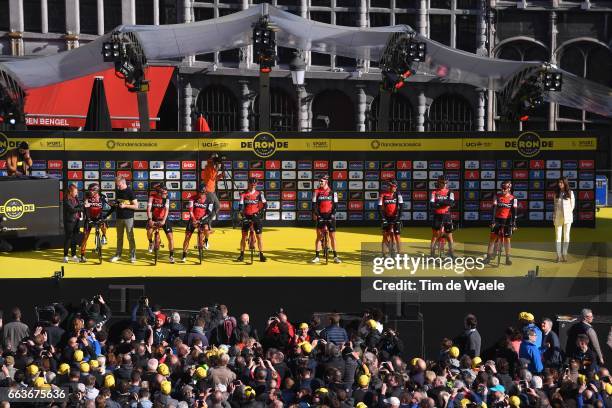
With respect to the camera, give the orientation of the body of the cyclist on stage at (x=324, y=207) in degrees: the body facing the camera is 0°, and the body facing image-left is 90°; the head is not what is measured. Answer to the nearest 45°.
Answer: approximately 0°

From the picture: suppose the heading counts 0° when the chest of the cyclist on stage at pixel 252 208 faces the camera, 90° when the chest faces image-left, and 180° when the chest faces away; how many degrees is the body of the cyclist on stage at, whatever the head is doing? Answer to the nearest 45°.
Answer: approximately 0°

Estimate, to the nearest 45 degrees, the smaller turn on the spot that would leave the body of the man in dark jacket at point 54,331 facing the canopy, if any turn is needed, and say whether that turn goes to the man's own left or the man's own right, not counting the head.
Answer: approximately 45° to the man's own right

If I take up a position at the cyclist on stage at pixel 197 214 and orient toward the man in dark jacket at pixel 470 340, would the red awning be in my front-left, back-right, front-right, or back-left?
back-left

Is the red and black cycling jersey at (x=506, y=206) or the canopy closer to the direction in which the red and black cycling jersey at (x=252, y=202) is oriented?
the red and black cycling jersey

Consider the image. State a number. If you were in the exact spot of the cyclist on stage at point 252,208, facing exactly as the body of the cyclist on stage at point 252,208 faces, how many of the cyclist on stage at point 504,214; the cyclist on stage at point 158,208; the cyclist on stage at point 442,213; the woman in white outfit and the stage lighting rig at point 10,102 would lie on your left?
3

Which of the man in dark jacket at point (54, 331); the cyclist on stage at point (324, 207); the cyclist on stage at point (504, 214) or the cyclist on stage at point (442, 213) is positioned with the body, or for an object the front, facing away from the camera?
the man in dark jacket

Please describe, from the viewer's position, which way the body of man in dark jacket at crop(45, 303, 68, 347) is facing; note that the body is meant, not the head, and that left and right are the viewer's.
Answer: facing away from the viewer

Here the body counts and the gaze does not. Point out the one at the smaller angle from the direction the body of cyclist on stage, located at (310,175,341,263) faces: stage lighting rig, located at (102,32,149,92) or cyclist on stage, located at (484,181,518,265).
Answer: the cyclist on stage
